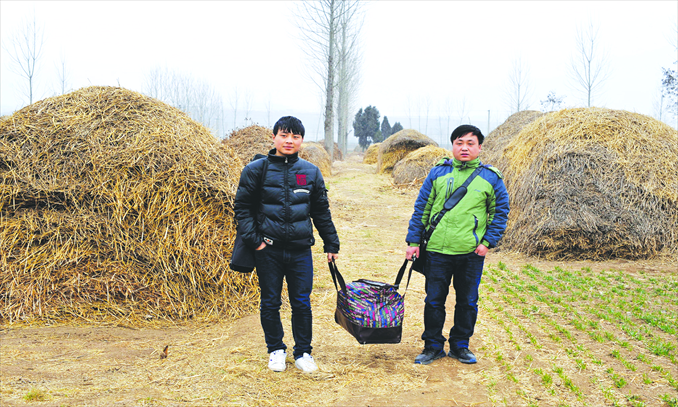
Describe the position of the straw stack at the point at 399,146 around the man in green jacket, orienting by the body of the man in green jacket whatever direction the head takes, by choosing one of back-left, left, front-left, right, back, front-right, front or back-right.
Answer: back

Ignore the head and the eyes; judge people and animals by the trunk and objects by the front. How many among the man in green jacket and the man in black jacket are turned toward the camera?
2

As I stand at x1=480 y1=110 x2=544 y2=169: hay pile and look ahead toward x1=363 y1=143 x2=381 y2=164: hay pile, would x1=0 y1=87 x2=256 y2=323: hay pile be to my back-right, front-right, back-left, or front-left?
back-left

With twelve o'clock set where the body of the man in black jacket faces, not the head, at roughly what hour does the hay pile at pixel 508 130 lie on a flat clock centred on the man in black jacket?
The hay pile is roughly at 7 o'clock from the man in black jacket.

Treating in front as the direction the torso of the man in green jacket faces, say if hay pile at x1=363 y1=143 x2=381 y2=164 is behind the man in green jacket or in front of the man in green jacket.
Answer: behind

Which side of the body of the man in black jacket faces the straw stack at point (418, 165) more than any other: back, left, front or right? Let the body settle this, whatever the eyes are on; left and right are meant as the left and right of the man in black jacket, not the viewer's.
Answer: back

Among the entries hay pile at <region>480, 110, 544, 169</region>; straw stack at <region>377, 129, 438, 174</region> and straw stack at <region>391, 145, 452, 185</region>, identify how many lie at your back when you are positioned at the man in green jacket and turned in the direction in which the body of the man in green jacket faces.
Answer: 3

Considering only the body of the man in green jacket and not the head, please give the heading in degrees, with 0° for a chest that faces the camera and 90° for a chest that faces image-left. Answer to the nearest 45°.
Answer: approximately 0°
